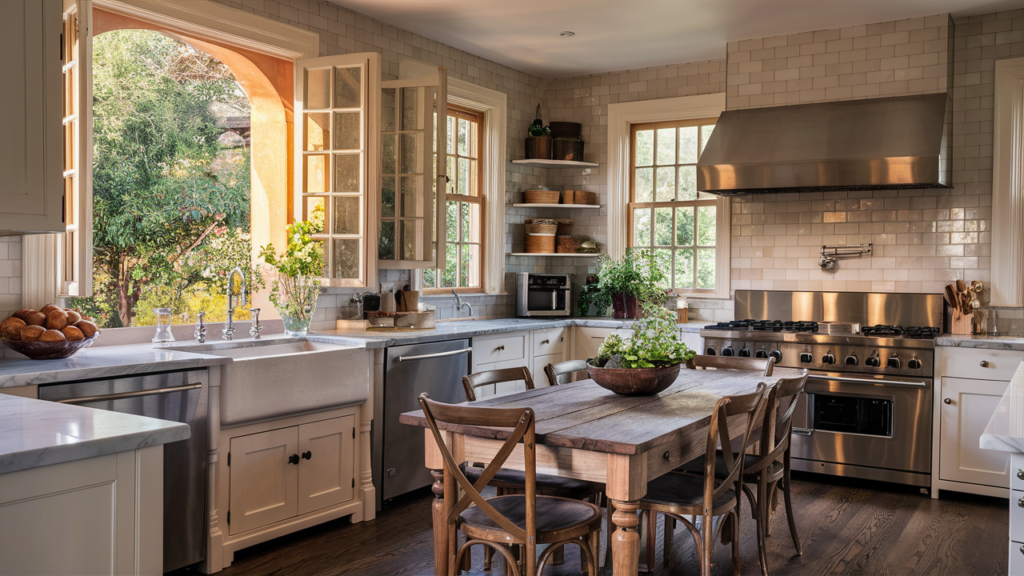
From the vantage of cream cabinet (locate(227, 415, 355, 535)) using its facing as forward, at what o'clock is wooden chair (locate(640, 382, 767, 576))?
The wooden chair is roughly at 12 o'clock from the cream cabinet.

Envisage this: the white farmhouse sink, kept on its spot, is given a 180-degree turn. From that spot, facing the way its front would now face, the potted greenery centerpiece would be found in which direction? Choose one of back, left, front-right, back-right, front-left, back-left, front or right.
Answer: back

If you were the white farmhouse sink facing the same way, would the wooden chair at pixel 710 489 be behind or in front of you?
in front

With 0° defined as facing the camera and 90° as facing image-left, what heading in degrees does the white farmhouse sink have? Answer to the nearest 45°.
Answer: approximately 315°

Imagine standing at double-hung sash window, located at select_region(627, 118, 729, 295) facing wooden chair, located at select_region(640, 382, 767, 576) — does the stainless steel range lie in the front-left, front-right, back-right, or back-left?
front-left

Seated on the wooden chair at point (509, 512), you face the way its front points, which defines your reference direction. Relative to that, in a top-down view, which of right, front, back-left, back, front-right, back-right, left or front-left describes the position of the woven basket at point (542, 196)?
front-left

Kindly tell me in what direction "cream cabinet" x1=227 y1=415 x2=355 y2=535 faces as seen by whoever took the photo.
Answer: facing the viewer and to the right of the viewer

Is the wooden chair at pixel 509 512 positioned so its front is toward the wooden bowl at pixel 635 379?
yes

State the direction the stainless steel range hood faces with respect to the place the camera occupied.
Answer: facing the viewer and to the left of the viewer

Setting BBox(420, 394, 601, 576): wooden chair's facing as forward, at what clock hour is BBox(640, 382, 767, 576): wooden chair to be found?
BBox(640, 382, 767, 576): wooden chair is roughly at 1 o'clock from BBox(420, 394, 601, 576): wooden chair.

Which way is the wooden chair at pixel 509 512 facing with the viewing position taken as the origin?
facing away from the viewer and to the right of the viewer

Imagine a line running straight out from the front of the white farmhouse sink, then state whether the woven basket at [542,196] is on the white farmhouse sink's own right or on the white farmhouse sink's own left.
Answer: on the white farmhouse sink's own left

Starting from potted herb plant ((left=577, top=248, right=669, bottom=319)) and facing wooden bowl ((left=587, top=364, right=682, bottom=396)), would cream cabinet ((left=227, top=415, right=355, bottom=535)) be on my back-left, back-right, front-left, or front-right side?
front-right
